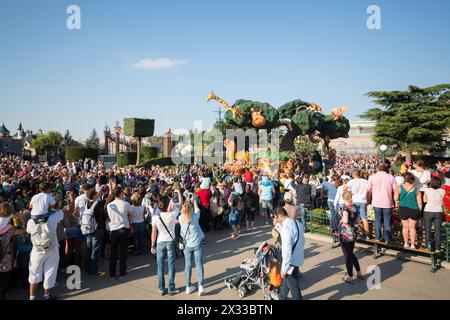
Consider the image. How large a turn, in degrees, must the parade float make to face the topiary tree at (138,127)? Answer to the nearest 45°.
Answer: approximately 45° to its right

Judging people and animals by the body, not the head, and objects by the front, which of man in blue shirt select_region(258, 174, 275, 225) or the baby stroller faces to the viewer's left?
the baby stroller

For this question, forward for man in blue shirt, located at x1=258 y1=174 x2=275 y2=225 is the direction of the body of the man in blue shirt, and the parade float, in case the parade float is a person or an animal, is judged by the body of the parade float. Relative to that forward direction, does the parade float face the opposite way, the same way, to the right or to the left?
to the left

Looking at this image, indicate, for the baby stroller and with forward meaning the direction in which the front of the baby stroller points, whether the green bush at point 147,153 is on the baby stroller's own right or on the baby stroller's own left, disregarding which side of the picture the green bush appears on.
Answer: on the baby stroller's own right

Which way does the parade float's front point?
to the viewer's left

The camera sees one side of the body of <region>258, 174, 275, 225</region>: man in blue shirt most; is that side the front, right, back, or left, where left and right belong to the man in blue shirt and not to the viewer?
back

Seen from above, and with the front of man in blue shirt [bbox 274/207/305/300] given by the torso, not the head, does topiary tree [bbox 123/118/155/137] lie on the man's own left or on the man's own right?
on the man's own right

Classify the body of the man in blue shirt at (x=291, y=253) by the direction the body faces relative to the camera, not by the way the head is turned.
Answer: to the viewer's left

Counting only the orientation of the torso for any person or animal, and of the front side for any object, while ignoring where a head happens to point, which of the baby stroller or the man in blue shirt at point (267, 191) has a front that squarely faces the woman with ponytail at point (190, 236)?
the baby stroller

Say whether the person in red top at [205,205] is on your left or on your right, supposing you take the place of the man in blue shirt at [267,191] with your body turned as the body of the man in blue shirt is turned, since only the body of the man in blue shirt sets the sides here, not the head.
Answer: on your left

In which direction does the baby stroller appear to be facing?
to the viewer's left
